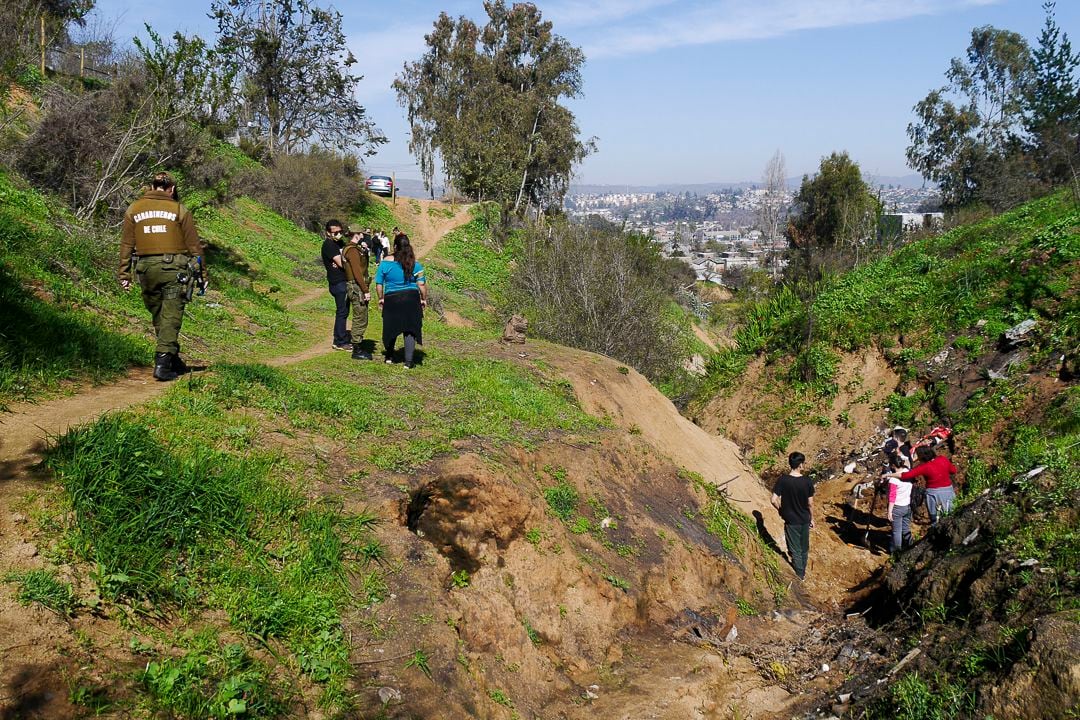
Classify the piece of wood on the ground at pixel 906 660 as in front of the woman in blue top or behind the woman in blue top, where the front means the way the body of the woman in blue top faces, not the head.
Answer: behind

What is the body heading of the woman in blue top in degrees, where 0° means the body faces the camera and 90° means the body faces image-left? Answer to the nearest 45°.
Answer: approximately 180°

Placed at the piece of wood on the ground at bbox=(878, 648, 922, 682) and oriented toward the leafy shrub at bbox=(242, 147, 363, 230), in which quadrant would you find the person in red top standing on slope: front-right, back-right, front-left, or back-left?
front-right

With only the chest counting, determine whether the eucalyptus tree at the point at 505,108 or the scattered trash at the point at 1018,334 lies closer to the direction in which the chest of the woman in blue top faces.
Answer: the eucalyptus tree

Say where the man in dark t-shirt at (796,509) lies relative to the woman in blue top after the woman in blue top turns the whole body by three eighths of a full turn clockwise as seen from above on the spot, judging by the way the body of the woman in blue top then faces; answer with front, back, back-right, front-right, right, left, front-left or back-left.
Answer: front-left

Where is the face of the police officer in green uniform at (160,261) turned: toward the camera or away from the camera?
away from the camera

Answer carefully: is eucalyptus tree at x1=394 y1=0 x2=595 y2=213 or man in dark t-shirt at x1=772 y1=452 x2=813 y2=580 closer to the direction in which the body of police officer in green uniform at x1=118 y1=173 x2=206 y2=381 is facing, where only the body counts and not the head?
the eucalyptus tree

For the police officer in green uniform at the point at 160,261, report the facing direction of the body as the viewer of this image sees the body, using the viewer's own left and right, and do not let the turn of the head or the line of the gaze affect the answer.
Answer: facing away from the viewer

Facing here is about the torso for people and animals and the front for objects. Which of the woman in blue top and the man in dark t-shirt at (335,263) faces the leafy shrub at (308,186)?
the woman in blue top

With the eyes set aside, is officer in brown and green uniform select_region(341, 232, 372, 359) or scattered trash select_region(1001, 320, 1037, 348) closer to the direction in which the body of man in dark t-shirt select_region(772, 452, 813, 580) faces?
the scattered trash

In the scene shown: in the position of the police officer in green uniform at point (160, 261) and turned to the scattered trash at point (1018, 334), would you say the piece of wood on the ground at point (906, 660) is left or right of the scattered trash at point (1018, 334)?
right

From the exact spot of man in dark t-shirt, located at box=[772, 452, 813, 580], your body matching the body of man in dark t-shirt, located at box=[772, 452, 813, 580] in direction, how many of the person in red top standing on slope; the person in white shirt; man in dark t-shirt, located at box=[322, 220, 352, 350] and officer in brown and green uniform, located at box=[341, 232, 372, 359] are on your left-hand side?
2

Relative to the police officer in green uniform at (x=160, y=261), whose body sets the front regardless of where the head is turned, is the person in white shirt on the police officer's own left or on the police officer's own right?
on the police officer's own right

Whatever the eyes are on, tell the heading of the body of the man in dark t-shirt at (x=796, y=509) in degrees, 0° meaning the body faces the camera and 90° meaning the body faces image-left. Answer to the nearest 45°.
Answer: approximately 180°

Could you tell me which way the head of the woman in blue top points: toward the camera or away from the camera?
away from the camera

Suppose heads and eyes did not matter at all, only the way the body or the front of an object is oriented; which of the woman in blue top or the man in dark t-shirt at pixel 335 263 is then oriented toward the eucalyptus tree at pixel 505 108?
the woman in blue top

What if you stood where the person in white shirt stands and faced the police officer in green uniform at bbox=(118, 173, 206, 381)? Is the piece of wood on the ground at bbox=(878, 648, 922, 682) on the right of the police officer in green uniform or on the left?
left

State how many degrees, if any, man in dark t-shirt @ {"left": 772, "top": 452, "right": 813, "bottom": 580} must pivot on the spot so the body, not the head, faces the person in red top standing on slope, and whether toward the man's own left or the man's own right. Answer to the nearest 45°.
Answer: approximately 90° to the man's own right
